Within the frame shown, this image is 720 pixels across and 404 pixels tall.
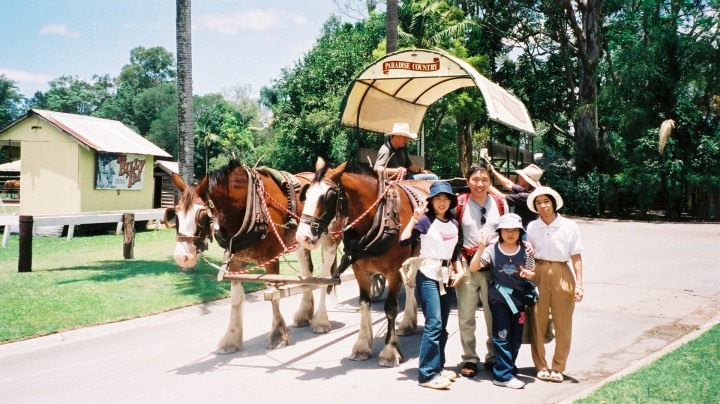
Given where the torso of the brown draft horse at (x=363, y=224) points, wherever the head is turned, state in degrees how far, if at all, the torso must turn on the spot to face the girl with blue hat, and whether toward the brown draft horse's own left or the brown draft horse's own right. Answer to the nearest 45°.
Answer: approximately 90° to the brown draft horse's own left

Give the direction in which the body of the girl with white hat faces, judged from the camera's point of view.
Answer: toward the camera

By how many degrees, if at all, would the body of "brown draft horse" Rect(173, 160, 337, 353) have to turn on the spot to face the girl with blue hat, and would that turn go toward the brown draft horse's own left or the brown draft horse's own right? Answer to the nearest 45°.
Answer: approximately 90° to the brown draft horse's own left

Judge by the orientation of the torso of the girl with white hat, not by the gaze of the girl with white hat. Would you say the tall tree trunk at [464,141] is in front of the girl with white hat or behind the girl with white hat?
behind

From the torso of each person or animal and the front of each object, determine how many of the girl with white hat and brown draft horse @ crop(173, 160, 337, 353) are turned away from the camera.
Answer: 0

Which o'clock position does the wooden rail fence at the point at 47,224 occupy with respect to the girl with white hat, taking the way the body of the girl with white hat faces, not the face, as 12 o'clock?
The wooden rail fence is roughly at 4 o'clock from the girl with white hat.

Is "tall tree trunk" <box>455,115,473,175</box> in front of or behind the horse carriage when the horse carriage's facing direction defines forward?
behind

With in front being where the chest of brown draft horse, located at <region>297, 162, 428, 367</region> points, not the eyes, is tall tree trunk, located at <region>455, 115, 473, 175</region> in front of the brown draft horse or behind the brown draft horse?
behind

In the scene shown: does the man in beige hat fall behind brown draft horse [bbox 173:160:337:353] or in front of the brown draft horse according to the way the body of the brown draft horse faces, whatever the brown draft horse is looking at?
behind

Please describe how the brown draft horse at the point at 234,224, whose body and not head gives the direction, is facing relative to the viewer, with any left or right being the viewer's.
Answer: facing the viewer and to the left of the viewer

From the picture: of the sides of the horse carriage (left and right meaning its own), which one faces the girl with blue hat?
left
